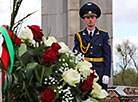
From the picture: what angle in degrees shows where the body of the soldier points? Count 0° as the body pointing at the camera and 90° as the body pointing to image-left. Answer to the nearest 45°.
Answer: approximately 0°

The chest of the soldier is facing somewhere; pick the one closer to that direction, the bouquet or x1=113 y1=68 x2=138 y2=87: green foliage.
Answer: the bouquet

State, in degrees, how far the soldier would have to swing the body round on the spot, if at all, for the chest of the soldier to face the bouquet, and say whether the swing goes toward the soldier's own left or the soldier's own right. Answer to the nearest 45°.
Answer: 0° — they already face it
